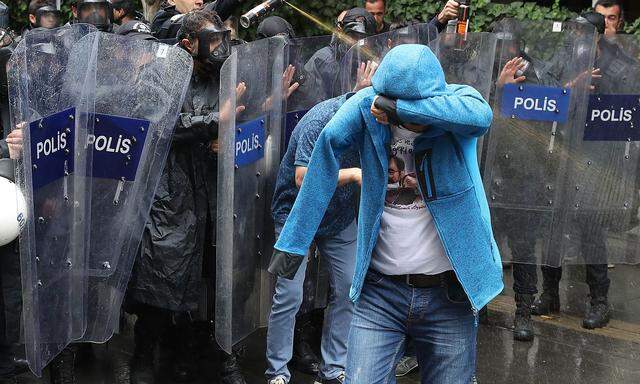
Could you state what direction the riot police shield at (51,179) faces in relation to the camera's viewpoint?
facing the viewer and to the right of the viewer

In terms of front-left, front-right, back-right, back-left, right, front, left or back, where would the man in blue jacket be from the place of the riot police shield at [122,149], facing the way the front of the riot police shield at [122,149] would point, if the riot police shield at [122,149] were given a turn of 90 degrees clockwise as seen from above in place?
back-left

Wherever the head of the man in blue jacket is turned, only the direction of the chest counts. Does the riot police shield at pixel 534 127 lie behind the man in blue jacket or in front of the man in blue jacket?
behind

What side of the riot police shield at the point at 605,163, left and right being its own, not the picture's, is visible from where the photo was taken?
front

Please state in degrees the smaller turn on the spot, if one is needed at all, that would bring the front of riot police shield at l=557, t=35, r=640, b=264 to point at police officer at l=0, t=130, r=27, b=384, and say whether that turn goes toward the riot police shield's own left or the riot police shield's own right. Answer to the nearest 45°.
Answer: approximately 45° to the riot police shield's own right

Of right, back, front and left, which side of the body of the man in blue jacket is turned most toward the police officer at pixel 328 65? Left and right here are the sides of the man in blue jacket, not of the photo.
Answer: back

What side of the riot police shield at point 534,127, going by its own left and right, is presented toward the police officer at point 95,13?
right

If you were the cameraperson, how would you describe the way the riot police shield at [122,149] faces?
facing the viewer

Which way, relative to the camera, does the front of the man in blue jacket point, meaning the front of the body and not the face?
toward the camera

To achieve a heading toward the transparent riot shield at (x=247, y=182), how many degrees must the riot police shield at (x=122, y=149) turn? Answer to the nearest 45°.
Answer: approximately 90° to its left

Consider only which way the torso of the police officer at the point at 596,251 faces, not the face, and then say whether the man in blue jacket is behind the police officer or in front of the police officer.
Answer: in front
